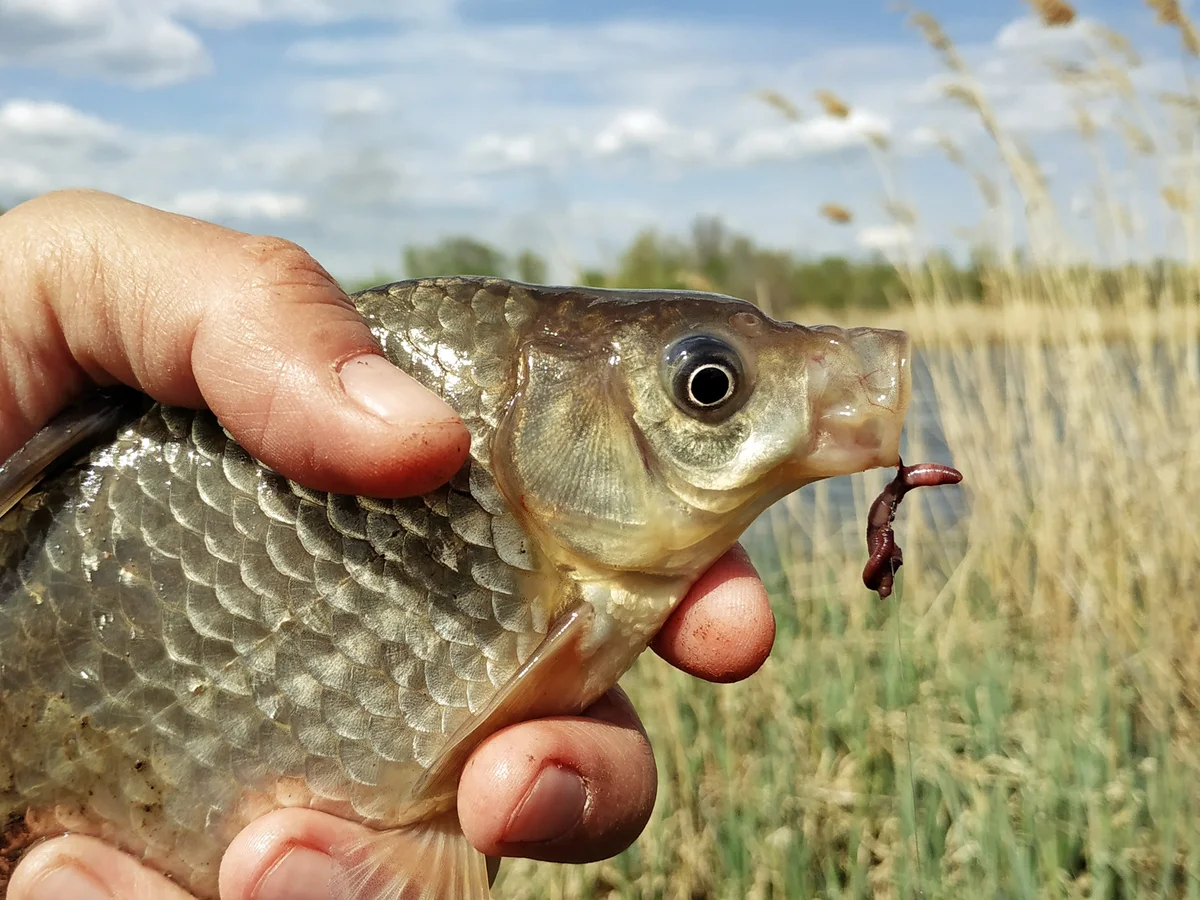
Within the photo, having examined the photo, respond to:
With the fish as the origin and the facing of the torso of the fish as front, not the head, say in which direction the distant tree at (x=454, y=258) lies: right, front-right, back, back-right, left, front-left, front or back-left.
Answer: left

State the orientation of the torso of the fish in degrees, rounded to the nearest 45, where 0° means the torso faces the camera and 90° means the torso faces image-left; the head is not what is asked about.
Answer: approximately 270°
